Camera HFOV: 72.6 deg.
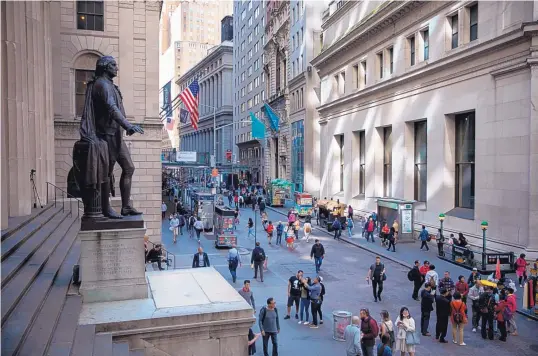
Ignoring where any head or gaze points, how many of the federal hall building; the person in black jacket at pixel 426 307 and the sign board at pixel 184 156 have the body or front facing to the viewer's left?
0

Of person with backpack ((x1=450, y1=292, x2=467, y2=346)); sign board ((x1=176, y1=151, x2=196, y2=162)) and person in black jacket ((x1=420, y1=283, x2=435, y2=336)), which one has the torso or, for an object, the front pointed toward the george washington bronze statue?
the sign board

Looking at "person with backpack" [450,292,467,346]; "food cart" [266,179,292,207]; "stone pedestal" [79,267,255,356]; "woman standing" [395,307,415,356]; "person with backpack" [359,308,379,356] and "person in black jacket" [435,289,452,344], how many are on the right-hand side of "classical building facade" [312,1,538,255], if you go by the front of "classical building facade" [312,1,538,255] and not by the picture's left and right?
1

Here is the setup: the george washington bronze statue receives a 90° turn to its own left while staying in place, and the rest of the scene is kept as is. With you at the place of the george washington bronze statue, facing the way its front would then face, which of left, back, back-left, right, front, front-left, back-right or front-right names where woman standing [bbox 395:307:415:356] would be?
right

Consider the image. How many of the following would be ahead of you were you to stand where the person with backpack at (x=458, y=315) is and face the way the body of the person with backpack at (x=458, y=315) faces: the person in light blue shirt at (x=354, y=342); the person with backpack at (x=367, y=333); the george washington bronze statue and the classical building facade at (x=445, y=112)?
1

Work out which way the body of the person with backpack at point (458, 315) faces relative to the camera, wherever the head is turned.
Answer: away from the camera

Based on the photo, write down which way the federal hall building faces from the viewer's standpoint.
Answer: facing to the right of the viewer

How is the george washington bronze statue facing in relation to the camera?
to the viewer's right

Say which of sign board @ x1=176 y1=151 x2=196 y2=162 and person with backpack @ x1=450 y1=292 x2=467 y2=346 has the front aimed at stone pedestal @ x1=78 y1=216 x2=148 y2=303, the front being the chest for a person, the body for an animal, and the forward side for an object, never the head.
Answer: the sign board

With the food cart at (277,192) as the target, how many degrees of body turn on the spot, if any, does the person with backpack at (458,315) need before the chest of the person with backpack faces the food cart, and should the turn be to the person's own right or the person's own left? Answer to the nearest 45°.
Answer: approximately 45° to the person's own left

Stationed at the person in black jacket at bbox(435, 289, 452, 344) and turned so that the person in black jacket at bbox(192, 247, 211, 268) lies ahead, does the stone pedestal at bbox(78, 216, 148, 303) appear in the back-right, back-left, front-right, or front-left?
front-left

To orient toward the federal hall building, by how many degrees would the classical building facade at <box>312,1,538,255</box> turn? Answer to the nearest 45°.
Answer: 0° — it already faces it

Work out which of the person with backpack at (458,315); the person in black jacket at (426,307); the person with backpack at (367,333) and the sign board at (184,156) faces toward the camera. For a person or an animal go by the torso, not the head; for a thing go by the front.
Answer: the sign board

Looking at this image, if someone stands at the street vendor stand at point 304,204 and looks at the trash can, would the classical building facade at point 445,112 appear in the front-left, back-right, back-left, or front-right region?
front-left

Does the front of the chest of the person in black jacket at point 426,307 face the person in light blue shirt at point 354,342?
no
